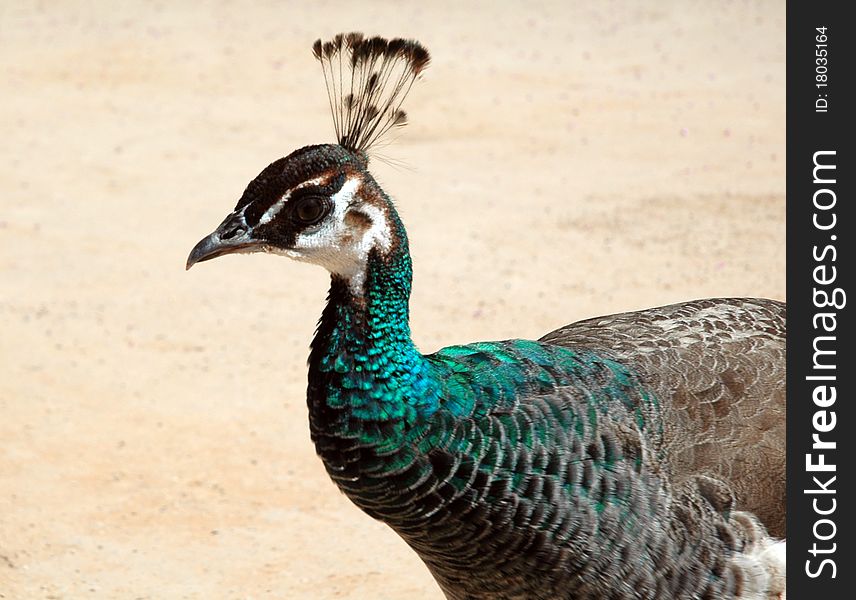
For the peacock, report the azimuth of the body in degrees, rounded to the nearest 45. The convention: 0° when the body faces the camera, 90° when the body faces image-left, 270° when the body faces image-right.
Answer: approximately 90°
